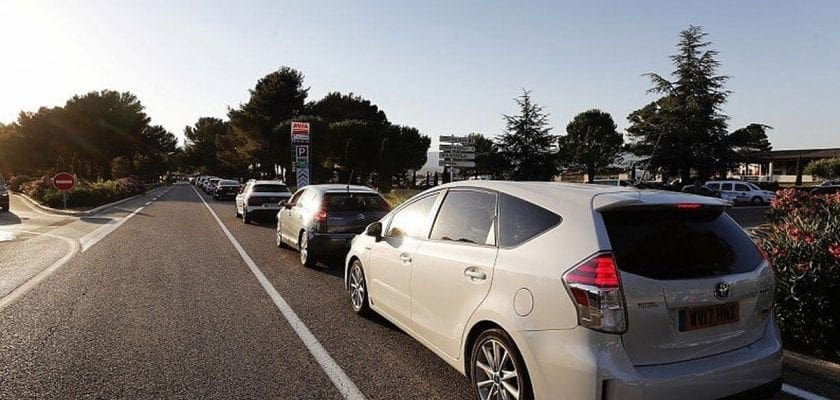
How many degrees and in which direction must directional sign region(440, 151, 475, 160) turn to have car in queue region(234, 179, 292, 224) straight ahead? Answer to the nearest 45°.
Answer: approximately 90° to its right

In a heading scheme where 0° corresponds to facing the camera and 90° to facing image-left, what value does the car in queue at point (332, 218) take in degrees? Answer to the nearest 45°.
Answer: approximately 135°

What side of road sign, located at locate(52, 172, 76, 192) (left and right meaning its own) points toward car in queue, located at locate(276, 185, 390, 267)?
front

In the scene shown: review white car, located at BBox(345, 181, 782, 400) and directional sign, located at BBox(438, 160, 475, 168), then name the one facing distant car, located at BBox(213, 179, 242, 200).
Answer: the white car

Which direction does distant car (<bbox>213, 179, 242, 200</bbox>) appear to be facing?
away from the camera

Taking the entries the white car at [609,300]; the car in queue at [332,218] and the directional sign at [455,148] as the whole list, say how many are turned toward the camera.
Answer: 1

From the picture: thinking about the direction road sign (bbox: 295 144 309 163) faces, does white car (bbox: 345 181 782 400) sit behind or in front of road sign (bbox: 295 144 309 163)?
in front

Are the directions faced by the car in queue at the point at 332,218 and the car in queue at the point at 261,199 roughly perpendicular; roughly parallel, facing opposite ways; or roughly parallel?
roughly parallel

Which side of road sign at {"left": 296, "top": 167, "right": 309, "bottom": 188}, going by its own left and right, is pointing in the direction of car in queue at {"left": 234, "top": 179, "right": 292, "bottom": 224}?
front

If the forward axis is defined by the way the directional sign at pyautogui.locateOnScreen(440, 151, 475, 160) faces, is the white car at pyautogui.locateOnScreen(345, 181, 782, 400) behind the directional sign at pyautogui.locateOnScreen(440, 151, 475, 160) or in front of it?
in front

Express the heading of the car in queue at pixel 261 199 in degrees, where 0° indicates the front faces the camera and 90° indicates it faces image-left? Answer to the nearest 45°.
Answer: approximately 135°

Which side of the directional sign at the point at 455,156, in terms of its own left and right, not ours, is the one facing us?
front

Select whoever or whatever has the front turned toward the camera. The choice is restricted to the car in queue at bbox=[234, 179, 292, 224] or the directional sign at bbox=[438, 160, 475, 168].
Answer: the directional sign

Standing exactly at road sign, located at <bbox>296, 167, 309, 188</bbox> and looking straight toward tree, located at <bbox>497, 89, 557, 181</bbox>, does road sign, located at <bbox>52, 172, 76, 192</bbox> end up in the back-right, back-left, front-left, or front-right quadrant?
back-left

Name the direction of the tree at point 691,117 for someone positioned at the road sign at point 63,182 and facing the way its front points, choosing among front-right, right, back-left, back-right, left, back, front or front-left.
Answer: left

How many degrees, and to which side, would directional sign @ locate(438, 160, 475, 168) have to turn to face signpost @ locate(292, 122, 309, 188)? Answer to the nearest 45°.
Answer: approximately 135° to its right

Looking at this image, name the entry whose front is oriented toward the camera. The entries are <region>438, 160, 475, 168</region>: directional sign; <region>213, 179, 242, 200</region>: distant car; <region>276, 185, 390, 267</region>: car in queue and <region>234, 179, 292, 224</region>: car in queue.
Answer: the directional sign

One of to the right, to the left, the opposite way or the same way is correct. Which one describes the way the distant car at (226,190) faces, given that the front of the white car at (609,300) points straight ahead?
the same way

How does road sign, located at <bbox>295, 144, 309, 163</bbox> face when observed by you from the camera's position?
facing the viewer
